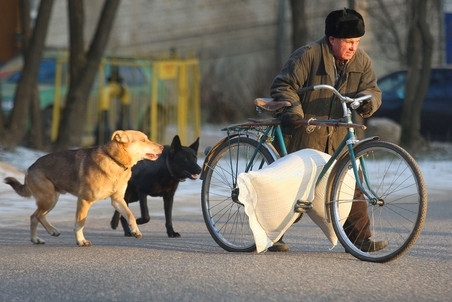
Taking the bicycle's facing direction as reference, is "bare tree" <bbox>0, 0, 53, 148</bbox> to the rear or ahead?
to the rear

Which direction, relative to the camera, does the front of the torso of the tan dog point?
to the viewer's right

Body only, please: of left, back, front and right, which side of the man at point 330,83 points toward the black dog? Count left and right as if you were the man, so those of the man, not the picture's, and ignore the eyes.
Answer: back

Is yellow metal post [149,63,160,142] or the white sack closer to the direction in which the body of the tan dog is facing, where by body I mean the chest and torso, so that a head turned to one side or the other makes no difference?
the white sack

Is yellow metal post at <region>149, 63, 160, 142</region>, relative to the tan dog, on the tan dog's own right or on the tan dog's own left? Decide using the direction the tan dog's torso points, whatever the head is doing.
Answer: on the tan dog's own left

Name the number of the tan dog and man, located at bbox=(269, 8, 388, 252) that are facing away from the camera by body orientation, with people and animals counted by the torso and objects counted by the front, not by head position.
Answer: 0

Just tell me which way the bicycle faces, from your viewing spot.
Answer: facing the viewer and to the right of the viewer

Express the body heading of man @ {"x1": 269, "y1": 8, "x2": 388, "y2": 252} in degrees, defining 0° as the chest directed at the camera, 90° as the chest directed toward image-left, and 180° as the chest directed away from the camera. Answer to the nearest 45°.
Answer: approximately 315°

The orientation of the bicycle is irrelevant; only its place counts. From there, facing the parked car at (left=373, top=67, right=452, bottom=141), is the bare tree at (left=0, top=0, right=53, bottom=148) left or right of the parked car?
left

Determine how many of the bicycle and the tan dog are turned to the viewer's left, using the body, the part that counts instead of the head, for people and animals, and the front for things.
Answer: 0

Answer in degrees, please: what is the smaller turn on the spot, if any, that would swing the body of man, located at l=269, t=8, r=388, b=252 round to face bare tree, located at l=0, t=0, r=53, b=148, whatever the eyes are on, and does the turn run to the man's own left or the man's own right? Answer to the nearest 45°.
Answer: approximately 180°

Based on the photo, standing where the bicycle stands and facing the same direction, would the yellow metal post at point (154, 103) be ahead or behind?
behind
